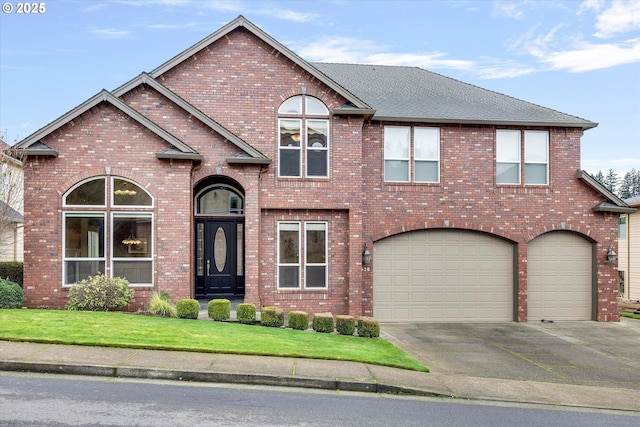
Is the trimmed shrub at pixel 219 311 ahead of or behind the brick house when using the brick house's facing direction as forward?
ahead

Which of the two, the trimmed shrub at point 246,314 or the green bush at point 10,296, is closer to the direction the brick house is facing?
the trimmed shrub

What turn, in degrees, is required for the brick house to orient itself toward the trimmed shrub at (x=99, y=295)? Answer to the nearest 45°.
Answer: approximately 45° to its right

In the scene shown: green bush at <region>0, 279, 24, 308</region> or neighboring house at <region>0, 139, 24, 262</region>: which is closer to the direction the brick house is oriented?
the green bush

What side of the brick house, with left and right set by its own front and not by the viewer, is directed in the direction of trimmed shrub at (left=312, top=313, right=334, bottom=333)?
front

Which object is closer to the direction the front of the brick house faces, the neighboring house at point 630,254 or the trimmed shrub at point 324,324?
the trimmed shrub

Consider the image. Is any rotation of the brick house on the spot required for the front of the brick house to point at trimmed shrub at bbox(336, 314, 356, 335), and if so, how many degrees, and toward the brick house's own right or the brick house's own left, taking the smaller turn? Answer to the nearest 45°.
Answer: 0° — it already faces it

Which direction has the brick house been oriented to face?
toward the camera

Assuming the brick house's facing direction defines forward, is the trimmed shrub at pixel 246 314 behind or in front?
in front
